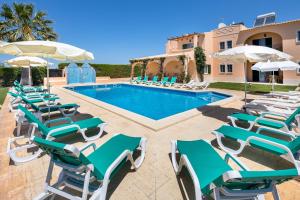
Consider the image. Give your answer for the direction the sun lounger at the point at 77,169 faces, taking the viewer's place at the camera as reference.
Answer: facing away from the viewer and to the right of the viewer

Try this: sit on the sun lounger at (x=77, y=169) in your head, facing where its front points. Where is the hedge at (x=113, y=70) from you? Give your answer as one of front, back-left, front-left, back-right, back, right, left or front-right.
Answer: front-left

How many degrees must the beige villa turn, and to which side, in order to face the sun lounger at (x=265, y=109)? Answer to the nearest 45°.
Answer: approximately 45° to its left

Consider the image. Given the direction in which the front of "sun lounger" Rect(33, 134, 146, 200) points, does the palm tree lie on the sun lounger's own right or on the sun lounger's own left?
on the sun lounger's own left
